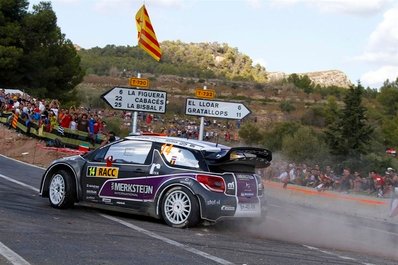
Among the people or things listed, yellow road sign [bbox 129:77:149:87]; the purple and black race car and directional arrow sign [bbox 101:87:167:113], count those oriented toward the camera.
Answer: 2

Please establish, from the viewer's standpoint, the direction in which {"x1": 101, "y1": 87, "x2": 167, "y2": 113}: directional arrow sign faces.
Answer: facing the viewer

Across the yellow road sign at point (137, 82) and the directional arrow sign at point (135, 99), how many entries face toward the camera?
2

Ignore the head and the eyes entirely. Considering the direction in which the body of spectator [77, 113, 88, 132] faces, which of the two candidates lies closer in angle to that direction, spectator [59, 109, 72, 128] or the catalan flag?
the catalan flag

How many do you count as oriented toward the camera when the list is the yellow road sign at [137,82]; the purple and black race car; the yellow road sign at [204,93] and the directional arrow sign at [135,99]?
3

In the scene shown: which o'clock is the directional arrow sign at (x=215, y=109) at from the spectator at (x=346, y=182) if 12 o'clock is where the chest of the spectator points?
The directional arrow sign is roughly at 1 o'clock from the spectator.

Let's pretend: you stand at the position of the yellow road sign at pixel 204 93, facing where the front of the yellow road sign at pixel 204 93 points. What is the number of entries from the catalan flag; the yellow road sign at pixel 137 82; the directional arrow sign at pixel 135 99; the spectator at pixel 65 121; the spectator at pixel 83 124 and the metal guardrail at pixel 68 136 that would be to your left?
0

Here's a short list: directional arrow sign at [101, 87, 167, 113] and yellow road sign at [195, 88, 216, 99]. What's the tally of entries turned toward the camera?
2

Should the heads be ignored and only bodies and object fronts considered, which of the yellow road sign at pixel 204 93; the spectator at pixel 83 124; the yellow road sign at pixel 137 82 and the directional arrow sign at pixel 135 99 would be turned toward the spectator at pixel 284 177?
the spectator at pixel 83 124

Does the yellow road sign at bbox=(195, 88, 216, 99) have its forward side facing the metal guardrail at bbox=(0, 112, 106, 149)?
no

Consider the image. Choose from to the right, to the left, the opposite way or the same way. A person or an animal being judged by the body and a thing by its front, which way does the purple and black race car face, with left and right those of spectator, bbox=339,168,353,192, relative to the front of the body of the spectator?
to the right

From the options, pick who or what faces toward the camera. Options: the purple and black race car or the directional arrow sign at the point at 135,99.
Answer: the directional arrow sign

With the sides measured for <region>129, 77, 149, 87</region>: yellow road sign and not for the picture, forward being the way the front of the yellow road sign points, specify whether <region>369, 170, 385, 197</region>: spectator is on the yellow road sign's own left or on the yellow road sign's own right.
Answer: on the yellow road sign's own left
